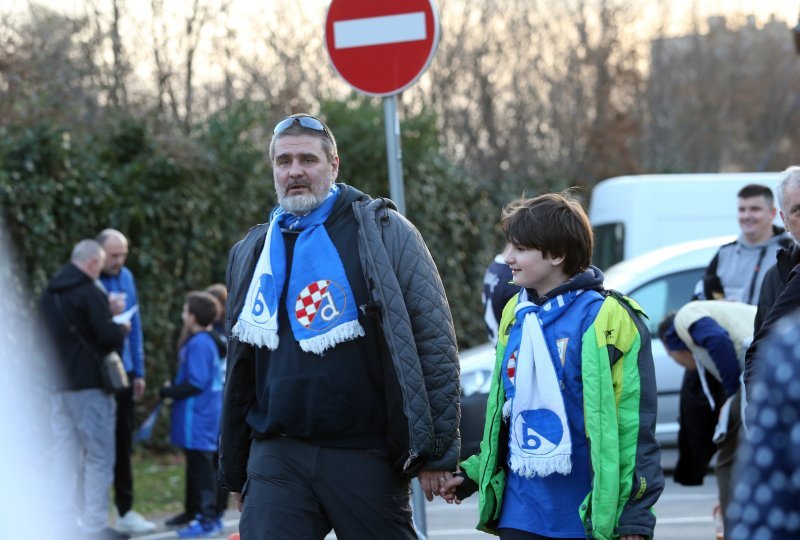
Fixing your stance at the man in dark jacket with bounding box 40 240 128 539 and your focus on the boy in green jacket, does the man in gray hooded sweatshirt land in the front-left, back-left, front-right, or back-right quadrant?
front-left

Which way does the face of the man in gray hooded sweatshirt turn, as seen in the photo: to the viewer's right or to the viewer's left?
to the viewer's left

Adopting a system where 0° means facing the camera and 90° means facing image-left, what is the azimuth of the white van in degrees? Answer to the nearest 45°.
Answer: approximately 90°

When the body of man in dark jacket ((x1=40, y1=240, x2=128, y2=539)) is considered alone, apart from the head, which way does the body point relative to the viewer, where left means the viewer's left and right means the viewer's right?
facing away from the viewer and to the right of the viewer

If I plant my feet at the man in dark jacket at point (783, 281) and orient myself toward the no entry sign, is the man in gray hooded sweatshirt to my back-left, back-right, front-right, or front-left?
front-right

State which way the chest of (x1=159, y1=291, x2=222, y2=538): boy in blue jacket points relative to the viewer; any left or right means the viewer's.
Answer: facing to the left of the viewer

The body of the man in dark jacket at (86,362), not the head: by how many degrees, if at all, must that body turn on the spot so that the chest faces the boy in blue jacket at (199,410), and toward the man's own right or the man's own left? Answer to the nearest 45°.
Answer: approximately 45° to the man's own right

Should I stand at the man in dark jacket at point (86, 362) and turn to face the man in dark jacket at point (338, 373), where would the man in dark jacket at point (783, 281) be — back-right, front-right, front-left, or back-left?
front-left

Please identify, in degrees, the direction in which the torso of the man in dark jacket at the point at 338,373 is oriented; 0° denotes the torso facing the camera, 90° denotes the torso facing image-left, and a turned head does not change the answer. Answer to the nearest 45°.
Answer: approximately 45°

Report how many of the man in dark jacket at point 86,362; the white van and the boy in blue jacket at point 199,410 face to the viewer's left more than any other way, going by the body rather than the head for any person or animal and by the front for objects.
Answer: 2
